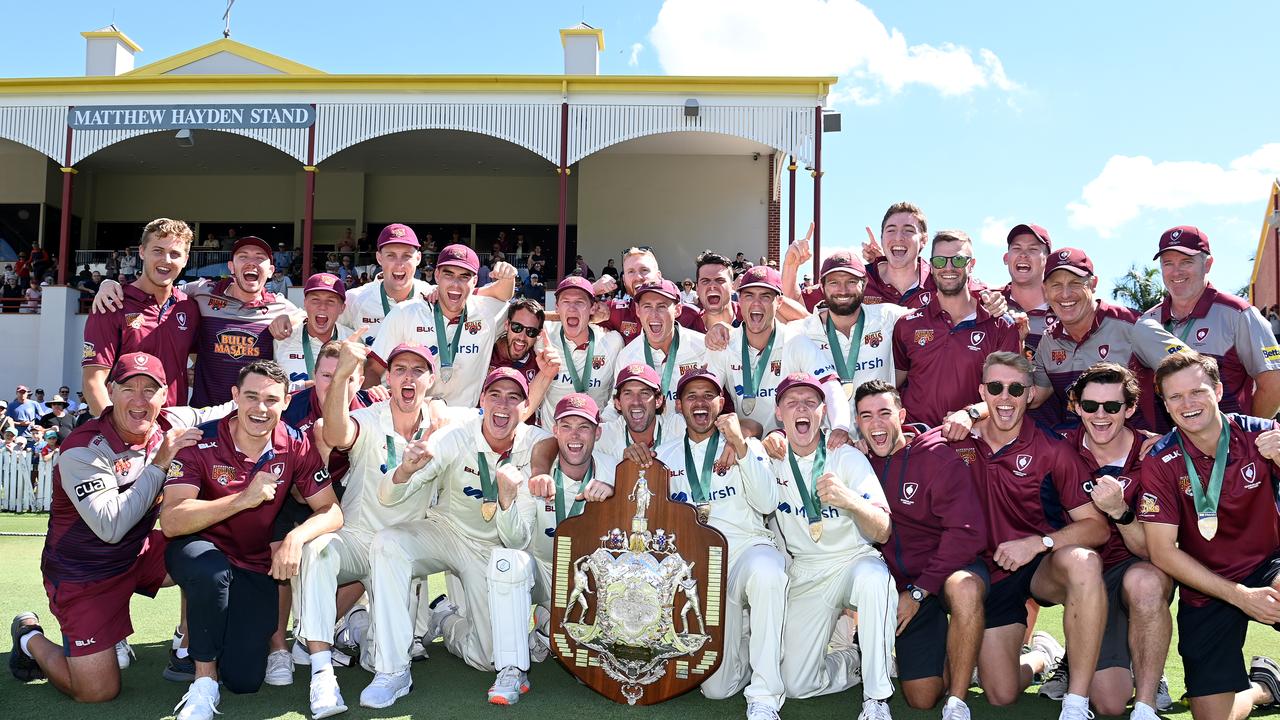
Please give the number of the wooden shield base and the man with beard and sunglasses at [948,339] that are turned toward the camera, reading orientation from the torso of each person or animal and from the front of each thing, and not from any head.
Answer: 2

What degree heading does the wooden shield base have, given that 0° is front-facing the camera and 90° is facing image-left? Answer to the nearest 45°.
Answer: approximately 0°

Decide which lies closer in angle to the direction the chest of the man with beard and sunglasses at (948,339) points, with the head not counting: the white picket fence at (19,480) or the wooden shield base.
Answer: the wooden shield base

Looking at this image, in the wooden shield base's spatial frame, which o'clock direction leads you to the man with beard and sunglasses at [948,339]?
The man with beard and sunglasses is roughly at 8 o'clock from the wooden shield base.

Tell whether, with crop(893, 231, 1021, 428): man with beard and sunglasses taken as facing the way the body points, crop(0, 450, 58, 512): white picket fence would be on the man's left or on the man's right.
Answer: on the man's right

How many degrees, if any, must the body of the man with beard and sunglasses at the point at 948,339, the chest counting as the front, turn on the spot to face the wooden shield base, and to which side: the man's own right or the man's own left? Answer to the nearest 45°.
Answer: approximately 45° to the man's own right

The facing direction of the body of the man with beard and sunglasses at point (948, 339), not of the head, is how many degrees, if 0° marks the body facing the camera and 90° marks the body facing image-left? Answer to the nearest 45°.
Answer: approximately 0°
